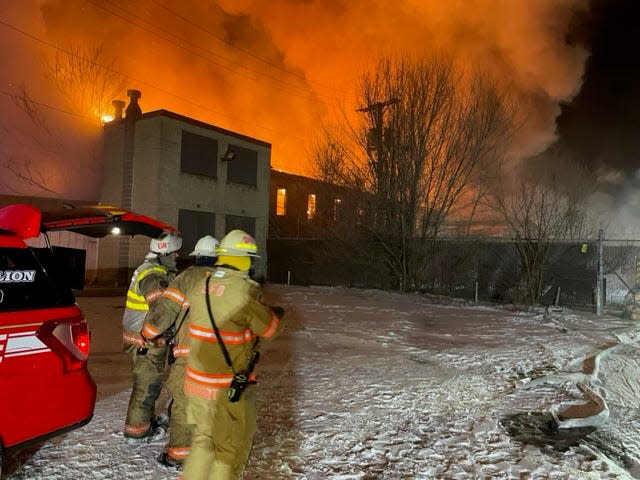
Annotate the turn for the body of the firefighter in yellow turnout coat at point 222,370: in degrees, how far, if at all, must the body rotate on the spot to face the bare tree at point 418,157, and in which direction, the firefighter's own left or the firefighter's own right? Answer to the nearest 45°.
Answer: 0° — they already face it

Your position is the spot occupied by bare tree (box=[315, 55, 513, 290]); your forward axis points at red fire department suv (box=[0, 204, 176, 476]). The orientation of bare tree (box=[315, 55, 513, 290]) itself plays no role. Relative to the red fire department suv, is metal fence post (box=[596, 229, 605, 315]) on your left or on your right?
left

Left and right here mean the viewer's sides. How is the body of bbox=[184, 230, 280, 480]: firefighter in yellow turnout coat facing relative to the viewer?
facing away from the viewer and to the right of the viewer

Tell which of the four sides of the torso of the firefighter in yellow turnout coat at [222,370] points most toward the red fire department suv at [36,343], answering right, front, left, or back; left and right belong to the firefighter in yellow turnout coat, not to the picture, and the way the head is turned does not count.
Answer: left

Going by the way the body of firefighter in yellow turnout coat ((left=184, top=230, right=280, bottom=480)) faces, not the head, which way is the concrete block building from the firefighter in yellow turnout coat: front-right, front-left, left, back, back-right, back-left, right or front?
front-left
